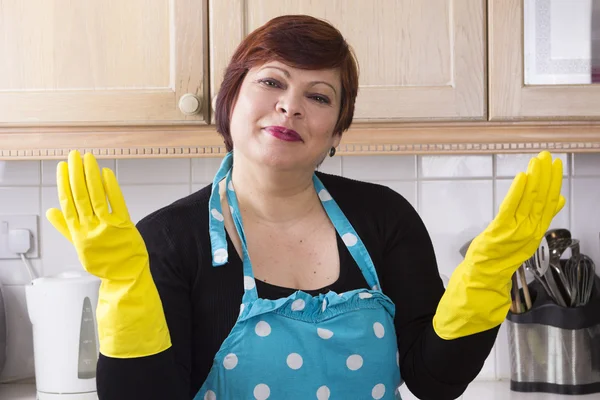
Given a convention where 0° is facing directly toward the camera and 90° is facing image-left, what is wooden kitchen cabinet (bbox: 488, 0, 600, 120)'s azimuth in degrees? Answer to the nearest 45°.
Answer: approximately 0°

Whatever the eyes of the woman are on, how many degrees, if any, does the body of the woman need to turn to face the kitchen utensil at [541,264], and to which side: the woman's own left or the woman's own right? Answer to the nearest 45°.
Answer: approximately 135° to the woman's own left

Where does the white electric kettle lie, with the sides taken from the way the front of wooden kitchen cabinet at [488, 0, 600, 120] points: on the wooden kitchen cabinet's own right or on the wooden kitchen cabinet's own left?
on the wooden kitchen cabinet's own right
